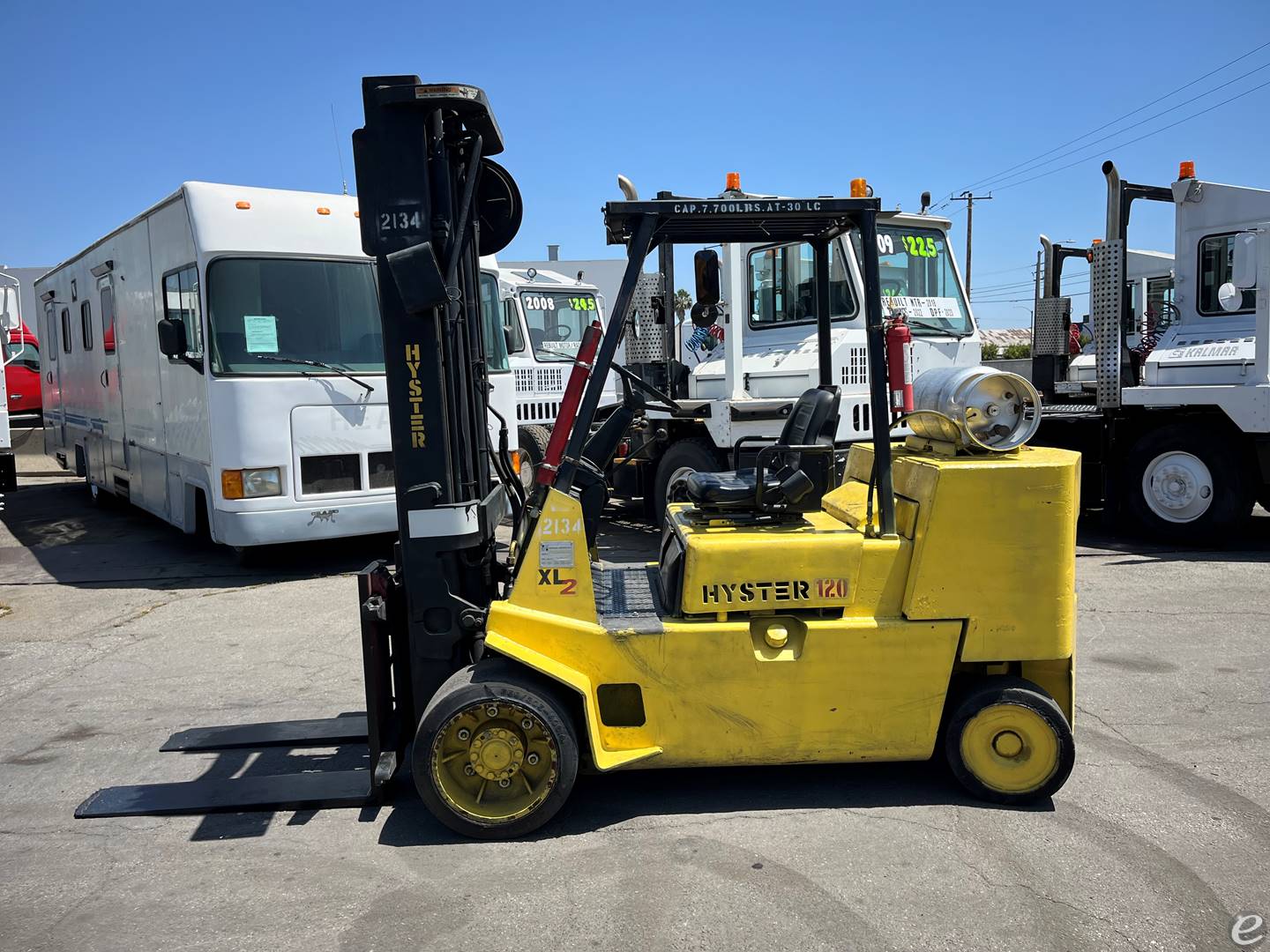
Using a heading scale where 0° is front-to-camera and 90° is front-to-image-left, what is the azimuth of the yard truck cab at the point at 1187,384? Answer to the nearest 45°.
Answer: approximately 270°

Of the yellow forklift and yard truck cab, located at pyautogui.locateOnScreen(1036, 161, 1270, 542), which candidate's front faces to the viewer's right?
the yard truck cab

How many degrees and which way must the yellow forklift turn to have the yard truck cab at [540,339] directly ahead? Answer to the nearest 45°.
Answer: approximately 90° to its right

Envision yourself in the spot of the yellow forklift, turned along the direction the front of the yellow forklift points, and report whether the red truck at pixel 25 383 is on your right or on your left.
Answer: on your right

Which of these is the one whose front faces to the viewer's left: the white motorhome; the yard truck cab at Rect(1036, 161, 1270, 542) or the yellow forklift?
the yellow forklift

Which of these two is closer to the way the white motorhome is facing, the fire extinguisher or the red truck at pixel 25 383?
the fire extinguisher

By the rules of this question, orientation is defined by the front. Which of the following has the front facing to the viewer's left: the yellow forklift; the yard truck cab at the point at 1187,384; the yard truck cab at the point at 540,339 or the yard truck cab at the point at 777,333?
the yellow forklift

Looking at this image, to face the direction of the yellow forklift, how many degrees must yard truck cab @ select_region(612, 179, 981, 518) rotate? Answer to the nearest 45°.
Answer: approximately 45° to its right

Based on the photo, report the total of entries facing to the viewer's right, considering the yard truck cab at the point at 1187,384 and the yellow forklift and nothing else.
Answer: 1

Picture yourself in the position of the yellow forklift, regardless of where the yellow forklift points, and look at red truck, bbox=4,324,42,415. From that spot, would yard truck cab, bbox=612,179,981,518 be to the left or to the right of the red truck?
right

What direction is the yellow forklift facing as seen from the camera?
to the viewer's left

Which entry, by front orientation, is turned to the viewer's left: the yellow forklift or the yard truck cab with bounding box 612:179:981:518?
the yellow forklift

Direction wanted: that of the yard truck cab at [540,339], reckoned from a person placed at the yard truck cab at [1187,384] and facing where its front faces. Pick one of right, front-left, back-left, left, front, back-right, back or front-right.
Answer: back
